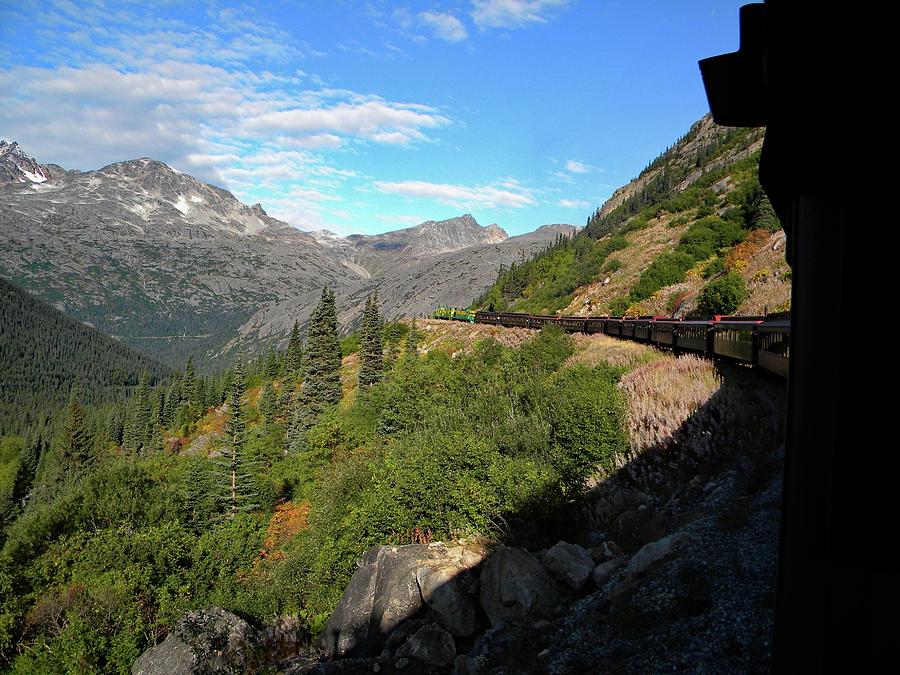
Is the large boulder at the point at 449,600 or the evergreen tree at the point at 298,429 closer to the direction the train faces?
the evergreen tree

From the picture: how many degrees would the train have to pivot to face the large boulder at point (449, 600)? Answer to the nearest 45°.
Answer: approximately 90° to its left

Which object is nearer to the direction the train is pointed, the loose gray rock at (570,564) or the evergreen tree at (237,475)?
the evergreen tree

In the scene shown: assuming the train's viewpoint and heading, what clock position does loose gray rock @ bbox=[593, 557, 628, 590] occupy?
The loose gray rock is roughly at 8 o'clock from the train.

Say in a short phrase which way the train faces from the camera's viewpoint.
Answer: facing away from the viewer and to the left of the viewer

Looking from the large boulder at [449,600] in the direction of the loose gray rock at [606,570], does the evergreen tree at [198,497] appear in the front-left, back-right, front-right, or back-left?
back-left

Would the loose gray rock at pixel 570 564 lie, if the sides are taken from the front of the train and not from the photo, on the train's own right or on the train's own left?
on the train's own left

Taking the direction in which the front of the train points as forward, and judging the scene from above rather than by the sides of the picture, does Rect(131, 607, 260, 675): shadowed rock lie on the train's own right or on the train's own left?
on the train's own left

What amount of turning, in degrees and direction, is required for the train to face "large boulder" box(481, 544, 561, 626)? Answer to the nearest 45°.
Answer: approximately 90° to its left

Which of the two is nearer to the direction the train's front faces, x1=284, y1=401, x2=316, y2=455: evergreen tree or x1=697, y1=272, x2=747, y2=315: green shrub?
the evergreen tree

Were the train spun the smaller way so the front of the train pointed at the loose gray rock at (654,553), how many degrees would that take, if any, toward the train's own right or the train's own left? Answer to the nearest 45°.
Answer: approximately 135° to the train's own left

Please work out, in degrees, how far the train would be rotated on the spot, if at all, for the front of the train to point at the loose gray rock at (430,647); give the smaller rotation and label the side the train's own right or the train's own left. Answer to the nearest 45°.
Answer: approximately 90° to the train's own left
